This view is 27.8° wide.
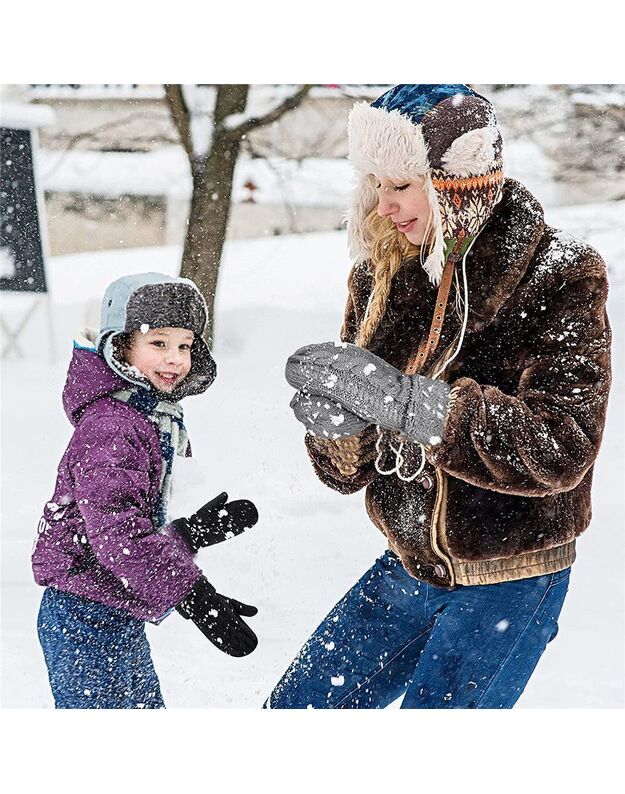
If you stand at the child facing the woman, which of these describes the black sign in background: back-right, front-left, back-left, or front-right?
back-left

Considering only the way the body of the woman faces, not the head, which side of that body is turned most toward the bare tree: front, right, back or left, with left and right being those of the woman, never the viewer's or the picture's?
right

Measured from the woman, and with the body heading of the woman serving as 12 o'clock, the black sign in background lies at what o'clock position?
The black sign in background is roughly at 3 o'clock from the woman.

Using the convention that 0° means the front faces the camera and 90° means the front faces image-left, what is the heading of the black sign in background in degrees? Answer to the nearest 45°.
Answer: approximately 0°

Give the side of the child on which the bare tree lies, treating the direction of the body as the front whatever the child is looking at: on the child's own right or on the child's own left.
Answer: on the child's own left

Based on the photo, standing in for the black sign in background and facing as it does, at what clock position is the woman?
The woman is roughly at 11 o'clock from the black sign in background.
